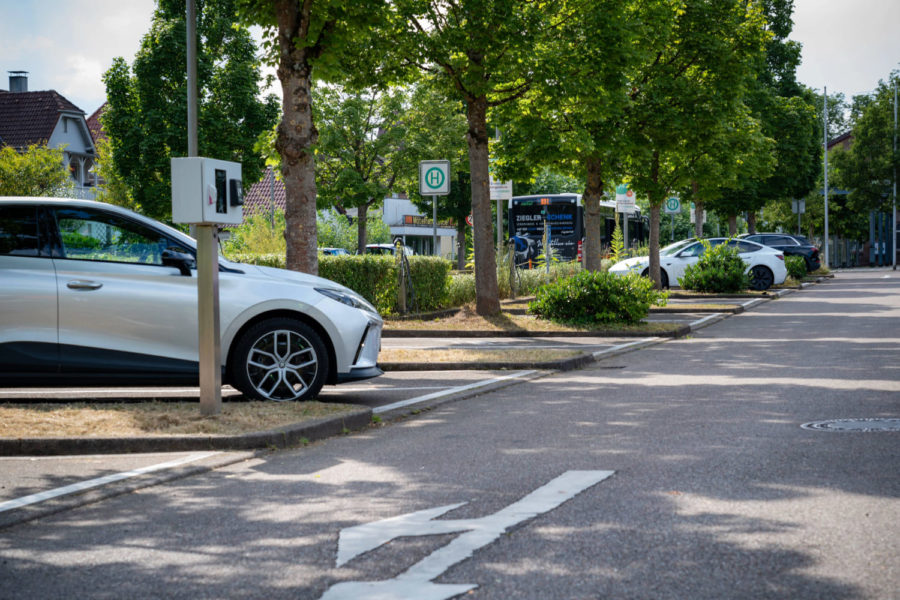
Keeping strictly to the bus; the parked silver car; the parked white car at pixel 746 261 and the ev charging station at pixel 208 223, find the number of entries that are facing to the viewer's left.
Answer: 1

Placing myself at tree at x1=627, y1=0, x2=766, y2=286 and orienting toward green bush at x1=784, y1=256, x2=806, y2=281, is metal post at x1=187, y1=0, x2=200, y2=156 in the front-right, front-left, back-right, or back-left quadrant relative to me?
back-right

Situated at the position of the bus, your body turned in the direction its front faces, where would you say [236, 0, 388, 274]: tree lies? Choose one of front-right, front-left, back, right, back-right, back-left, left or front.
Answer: back-right

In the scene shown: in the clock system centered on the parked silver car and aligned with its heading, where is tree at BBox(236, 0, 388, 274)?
The tree is roughly at 10 o'clock from the parked silver car.

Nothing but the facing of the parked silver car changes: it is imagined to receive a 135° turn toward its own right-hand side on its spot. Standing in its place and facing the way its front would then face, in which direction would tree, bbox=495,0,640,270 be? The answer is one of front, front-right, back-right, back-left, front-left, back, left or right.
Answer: back

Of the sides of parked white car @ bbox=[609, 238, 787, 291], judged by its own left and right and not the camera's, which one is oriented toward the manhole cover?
left

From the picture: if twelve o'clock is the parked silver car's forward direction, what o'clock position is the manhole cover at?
The manhole cover is roughly at 1 o'clock from the parked silver car.

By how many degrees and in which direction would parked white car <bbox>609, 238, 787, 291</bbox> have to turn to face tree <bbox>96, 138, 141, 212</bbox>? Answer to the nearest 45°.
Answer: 0° — it already faces it

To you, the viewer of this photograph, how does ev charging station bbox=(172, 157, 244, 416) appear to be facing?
facing the viewer and to the right of the viewer

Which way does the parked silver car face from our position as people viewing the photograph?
facing to the right of the viewer

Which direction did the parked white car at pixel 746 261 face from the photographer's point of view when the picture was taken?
facing to the left of the viewer

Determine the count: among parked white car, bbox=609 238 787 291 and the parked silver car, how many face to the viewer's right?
1

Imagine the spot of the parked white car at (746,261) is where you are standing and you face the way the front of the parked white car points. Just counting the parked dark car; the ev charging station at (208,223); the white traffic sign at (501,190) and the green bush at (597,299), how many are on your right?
1
